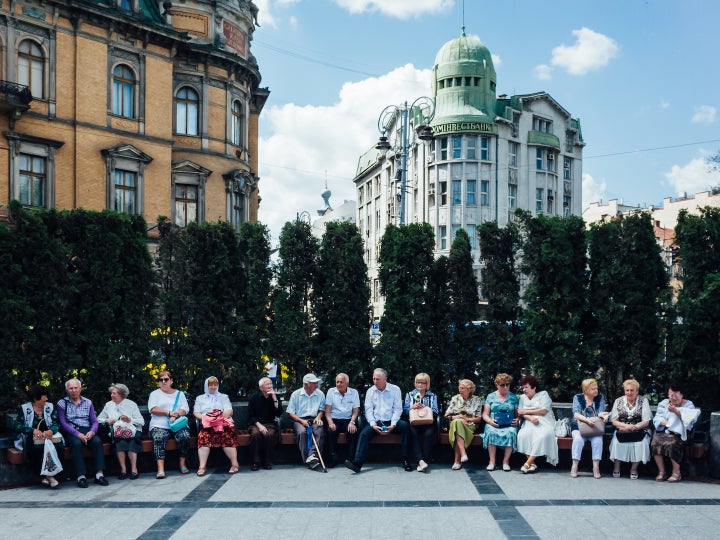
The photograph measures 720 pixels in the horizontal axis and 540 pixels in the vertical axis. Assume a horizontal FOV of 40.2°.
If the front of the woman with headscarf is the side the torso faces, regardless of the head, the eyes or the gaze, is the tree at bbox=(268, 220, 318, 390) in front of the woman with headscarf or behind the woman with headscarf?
behind

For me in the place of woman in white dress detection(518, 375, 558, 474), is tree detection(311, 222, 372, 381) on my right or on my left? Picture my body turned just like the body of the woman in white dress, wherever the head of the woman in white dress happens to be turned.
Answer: on my right

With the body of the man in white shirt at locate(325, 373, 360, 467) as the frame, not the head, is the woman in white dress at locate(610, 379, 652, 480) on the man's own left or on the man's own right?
on the man's own left

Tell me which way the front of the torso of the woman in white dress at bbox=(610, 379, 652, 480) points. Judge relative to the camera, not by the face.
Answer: toward the camera

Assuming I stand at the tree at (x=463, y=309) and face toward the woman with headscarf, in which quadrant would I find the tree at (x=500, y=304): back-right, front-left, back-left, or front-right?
back-left

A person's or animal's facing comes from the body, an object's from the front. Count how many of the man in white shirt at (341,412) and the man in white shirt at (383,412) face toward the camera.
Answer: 2

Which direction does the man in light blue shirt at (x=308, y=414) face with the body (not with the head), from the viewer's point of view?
toward the camera

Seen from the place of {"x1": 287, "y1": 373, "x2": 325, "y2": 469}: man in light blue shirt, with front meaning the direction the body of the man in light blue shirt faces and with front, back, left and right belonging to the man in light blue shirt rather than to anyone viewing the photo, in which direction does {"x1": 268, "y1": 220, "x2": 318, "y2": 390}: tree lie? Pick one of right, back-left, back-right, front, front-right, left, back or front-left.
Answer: back

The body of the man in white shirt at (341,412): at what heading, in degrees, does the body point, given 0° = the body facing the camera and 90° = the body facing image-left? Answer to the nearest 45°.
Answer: approximately 0°

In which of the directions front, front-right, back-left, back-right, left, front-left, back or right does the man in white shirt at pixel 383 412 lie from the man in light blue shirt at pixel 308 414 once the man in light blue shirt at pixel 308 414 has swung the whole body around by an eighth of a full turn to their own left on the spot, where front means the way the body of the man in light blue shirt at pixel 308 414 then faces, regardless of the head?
front-left

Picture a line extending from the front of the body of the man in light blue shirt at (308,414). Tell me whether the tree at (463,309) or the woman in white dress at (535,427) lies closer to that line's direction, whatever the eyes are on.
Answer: the woman in white dress

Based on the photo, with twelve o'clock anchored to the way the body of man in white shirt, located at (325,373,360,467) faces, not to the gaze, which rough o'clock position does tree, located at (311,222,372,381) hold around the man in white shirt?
The tree is roughly at 6 o'clock from the man in white shirt.

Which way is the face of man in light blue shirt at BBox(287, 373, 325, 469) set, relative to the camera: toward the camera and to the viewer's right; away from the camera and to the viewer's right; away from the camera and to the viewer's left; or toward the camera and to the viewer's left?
toward the camera and to the viewer's right
